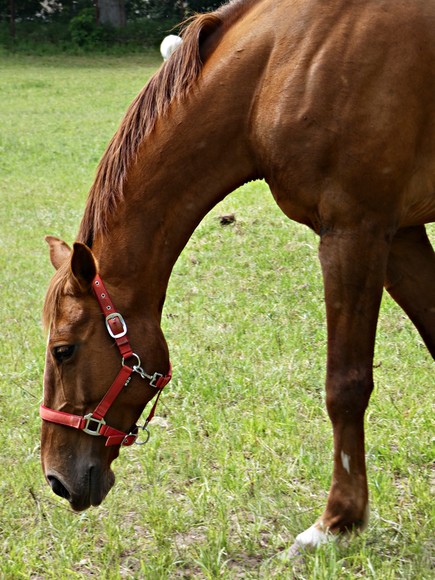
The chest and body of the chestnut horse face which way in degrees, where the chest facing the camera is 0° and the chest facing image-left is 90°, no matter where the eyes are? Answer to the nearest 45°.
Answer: approximately 90°
